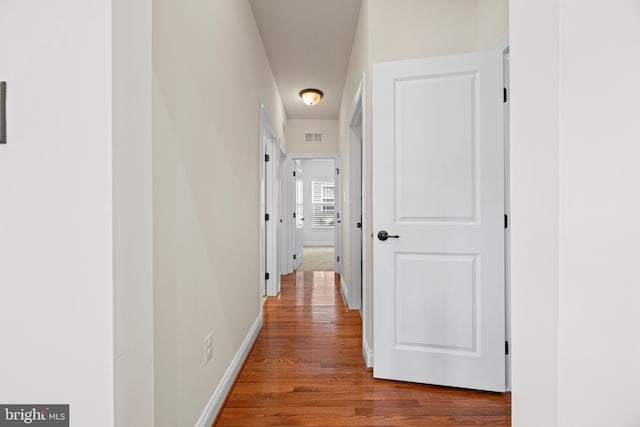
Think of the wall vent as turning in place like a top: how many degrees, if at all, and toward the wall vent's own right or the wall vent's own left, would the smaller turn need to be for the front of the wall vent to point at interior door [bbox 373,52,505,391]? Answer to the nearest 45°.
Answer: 0° — it already faces it

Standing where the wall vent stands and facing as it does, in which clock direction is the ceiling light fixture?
The ceiling light fixture is roughly at 12 o'clock from the wall vent.

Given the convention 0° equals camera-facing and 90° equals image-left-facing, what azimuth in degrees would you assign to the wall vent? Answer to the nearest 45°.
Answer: approximately 0°
